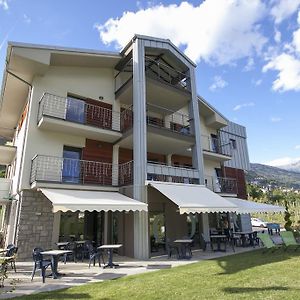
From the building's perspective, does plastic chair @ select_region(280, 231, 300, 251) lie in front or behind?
in front

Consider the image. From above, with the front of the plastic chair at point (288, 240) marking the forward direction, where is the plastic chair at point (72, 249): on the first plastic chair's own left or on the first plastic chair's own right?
on the first plastic chair's own right

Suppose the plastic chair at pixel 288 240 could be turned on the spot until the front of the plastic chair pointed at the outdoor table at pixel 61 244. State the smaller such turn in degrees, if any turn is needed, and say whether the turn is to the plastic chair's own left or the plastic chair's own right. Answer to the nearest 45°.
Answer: approximately 90° to the plastic chair's own right

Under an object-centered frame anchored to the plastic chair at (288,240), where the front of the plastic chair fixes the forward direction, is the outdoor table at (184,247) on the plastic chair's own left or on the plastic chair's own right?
on the plastic chair's own right
